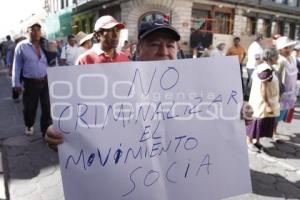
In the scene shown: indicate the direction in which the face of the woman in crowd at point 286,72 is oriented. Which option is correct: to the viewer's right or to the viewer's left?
to the viewer's left

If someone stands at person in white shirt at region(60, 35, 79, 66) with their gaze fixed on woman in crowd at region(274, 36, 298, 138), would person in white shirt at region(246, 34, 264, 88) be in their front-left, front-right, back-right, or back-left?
front-left

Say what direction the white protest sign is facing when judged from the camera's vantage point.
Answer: facing the viewer

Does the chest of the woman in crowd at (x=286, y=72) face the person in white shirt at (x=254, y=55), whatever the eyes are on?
no

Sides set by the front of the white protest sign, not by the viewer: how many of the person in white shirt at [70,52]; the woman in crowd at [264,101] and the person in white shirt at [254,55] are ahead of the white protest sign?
0

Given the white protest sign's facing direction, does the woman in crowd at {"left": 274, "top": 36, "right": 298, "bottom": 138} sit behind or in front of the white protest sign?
behind

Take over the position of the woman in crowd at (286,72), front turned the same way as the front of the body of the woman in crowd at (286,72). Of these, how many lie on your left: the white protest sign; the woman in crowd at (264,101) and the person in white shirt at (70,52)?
0

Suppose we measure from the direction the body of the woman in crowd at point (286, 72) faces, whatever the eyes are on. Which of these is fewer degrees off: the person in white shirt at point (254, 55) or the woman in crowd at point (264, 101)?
the woman in crowd
